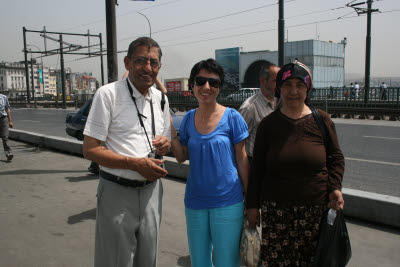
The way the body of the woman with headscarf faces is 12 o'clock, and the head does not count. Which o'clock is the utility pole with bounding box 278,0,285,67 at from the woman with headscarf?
The utility pole is roughly at 6 o'clock from the woman with headscarf.

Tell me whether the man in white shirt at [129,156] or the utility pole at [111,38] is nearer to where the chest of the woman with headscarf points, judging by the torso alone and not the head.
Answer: the man in white shirt

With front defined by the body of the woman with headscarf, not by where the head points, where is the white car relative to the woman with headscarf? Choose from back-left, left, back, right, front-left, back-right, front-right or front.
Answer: back

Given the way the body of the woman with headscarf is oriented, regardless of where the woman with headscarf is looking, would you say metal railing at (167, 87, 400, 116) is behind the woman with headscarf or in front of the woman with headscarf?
behind

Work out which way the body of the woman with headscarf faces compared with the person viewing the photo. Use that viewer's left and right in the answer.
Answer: facing the viewer

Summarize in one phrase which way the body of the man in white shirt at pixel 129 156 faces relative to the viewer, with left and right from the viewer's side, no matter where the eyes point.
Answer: facing the viewer and to the right of the viewer

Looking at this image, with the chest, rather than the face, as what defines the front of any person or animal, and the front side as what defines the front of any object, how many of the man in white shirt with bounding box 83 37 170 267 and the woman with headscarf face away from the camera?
0

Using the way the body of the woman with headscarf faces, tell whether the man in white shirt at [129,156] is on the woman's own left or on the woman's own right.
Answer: on the woman's own right
